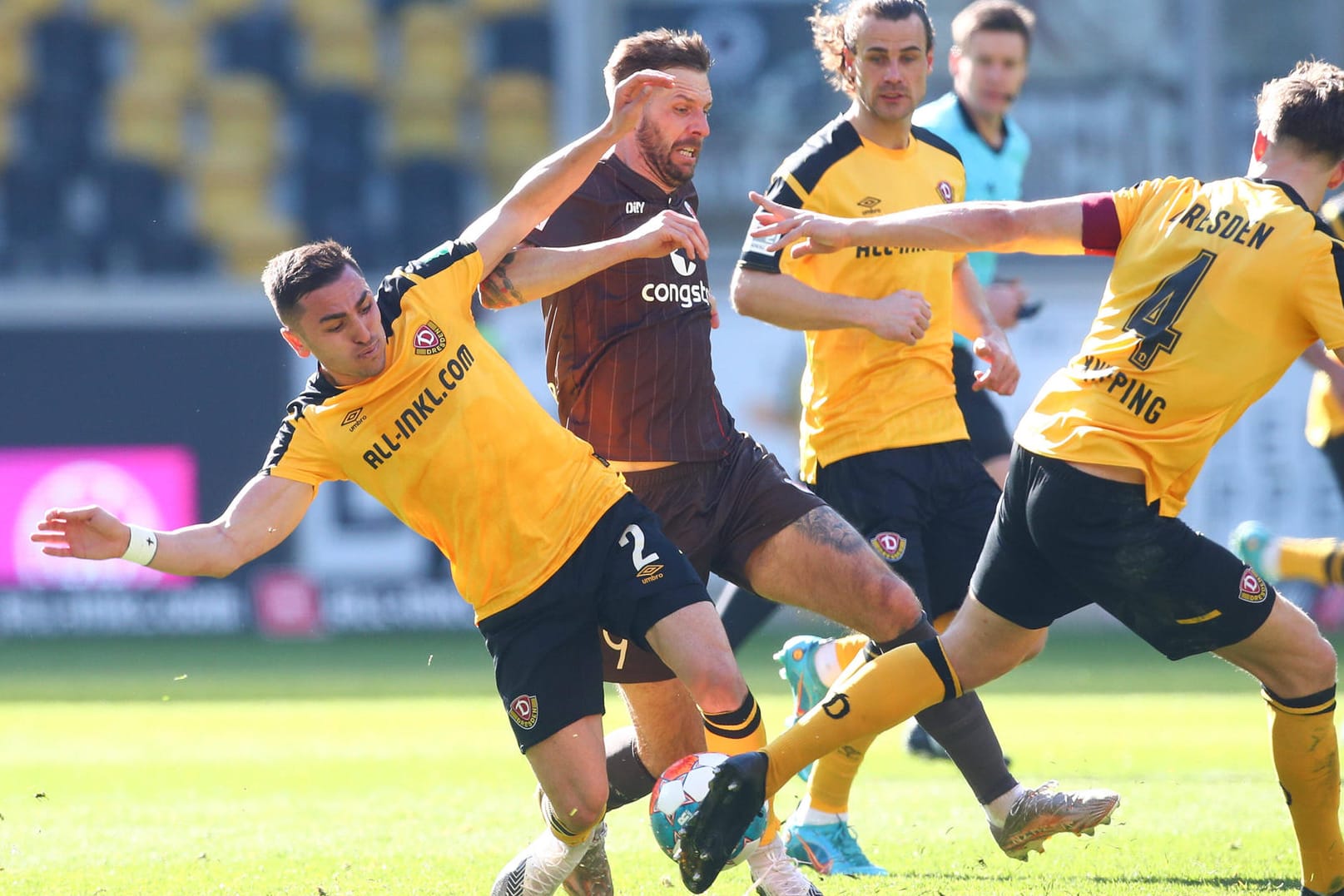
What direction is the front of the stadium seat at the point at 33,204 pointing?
toward the camera

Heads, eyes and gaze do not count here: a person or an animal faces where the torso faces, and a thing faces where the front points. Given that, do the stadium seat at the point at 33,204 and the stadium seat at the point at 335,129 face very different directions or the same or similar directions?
same or similar directions

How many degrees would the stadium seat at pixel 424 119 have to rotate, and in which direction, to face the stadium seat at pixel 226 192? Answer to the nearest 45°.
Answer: approximately 90° to its right

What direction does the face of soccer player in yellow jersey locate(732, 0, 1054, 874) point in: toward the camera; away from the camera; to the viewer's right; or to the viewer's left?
toward the camera

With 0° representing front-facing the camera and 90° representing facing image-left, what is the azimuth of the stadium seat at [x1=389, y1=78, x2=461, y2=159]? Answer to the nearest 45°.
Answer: approximately 0°

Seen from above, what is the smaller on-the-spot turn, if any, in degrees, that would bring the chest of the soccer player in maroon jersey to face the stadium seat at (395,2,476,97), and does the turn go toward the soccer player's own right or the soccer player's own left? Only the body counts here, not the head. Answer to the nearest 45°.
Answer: approximately 135° to the soccer player's own left

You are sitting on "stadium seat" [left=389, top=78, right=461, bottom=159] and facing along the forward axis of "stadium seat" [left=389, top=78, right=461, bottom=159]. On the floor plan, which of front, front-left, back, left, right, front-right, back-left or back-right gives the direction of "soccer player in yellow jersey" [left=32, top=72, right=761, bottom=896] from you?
front

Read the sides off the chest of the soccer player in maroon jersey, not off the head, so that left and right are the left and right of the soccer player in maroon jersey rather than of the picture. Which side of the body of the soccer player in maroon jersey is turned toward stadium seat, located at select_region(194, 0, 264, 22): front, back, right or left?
back

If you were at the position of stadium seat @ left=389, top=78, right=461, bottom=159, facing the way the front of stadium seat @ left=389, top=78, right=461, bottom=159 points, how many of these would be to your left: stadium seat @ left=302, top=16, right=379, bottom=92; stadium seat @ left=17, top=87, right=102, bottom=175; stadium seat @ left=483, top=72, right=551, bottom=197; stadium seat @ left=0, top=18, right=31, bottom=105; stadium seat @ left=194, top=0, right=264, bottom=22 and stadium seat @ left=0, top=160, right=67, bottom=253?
1

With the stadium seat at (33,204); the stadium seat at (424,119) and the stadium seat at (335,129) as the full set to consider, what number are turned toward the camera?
3

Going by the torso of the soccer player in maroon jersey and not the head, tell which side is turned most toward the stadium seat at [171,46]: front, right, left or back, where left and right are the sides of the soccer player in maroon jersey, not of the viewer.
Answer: back
